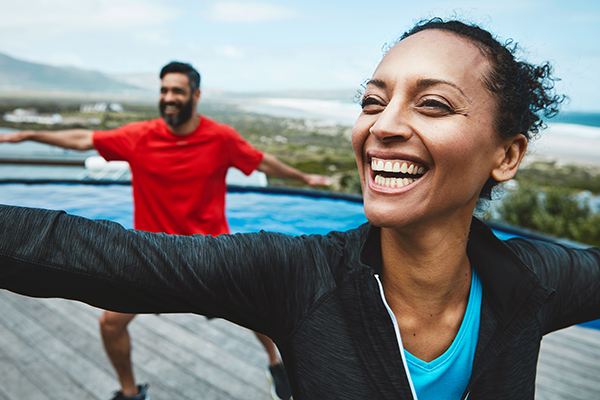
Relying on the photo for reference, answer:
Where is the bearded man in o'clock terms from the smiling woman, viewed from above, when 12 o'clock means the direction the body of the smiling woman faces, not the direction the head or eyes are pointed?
The bearded man is roughly at 5 o'clock from the smiling woman.

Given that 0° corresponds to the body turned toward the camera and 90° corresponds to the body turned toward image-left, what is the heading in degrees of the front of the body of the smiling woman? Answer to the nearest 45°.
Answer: approximately 0°
